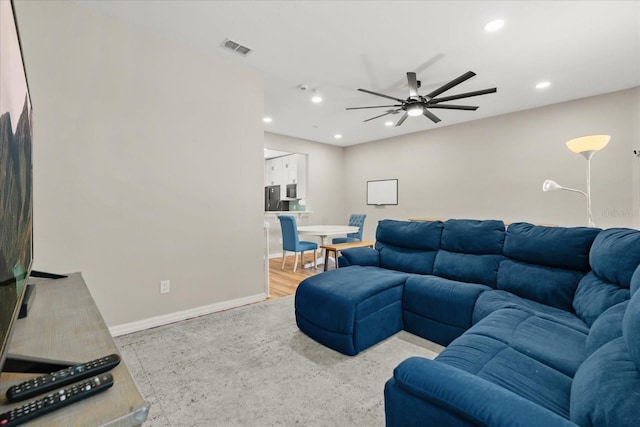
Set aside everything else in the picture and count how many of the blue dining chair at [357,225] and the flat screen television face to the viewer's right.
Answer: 1

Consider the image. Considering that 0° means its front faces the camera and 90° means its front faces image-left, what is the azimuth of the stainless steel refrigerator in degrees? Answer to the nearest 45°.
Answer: approximately 315°

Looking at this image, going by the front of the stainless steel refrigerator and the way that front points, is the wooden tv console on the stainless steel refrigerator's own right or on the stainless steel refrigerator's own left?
on the stainless steel refrigerator's own right

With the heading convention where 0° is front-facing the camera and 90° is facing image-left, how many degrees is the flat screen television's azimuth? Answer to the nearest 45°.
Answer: approximately 270°

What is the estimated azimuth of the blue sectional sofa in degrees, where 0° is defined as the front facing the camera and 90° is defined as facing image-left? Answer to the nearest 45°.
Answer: approximately 45°

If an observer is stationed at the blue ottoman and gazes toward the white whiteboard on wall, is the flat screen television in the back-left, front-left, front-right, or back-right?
back-left

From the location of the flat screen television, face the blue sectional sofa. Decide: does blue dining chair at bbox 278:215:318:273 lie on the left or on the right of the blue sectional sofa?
left

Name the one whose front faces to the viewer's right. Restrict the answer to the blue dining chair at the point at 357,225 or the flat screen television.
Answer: the flat screen television

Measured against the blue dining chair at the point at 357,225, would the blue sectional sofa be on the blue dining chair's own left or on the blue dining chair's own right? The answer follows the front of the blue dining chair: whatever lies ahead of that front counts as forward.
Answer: on the blue dining chair's own left
